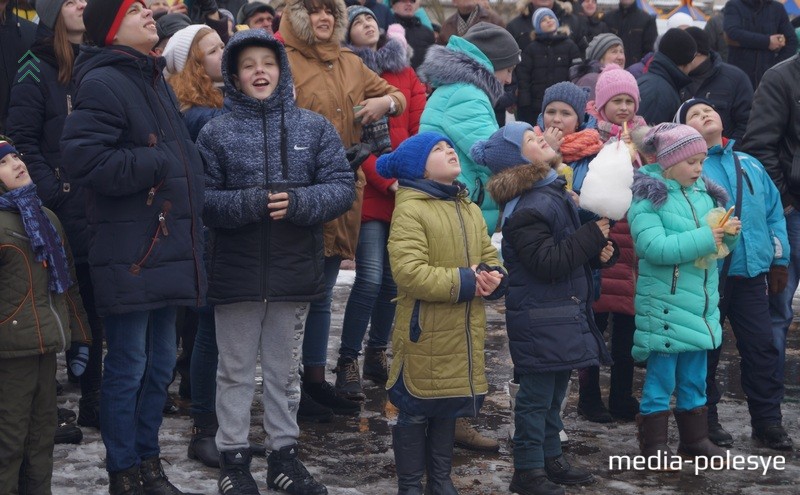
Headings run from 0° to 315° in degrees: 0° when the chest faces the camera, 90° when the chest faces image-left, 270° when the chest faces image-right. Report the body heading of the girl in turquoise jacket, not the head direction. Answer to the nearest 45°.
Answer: approximately 315°
